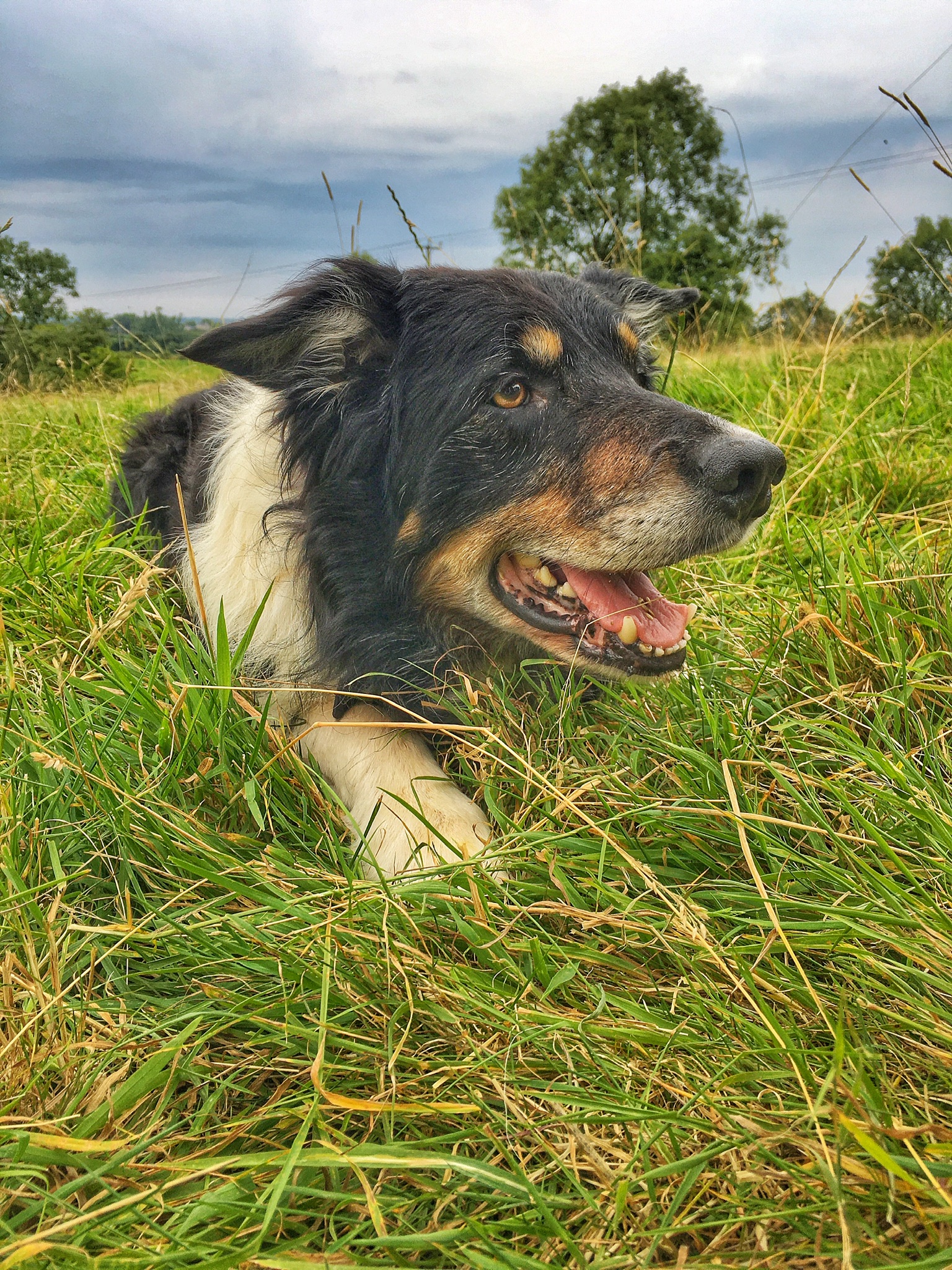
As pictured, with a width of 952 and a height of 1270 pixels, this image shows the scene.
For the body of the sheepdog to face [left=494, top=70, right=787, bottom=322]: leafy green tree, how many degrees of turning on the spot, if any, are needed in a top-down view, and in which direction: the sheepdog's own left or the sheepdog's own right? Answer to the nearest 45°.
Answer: approximately 135° to the sheepdog's own left

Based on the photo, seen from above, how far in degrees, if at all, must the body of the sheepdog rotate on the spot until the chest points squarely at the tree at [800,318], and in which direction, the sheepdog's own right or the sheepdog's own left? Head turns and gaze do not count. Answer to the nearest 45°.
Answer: approximately 90° to the sheepdog's own left

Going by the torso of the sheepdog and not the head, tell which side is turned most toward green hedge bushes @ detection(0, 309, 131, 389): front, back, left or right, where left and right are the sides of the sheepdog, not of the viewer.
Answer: back

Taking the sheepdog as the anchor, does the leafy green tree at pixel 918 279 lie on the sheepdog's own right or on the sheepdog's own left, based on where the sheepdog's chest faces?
on the sheepdog's own left

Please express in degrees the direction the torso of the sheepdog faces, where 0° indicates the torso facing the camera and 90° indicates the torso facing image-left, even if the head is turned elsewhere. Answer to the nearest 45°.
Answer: approximately 315°

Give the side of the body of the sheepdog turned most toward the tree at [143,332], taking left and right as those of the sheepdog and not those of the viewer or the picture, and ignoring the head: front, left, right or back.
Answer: back
